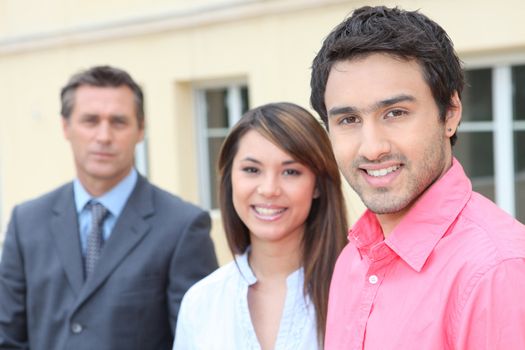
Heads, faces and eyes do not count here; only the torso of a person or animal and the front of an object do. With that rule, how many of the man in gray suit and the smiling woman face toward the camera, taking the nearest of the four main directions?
2

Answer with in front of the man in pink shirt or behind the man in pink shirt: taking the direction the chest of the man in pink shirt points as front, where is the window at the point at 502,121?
behind

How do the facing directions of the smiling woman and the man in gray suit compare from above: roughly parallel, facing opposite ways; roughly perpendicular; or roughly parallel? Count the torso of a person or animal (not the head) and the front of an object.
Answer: roughly parallel

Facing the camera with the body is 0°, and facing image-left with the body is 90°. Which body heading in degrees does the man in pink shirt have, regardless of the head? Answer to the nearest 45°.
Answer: approximately 45°

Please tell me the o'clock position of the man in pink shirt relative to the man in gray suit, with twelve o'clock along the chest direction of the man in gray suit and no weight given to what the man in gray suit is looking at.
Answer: The man in pink shirt is roughly at 11 o'clock from the man in gray suit.

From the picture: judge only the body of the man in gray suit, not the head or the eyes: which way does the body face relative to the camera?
toward the camera

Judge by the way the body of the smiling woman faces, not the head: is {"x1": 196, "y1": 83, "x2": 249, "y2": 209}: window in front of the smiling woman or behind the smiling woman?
behind

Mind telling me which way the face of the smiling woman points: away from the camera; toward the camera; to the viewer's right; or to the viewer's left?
toward the camera

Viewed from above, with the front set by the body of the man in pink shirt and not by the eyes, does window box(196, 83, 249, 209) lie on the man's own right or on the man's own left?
on the man's own right

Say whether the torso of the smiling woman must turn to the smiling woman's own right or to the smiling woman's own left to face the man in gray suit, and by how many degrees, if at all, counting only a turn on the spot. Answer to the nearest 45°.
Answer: approximately 135° to the smiling woman's own right

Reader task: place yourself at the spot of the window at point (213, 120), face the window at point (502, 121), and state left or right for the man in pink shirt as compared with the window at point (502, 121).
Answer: right

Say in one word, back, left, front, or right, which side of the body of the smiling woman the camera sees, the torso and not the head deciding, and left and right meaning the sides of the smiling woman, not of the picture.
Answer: front

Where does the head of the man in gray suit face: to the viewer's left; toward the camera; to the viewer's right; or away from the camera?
toward the camera
